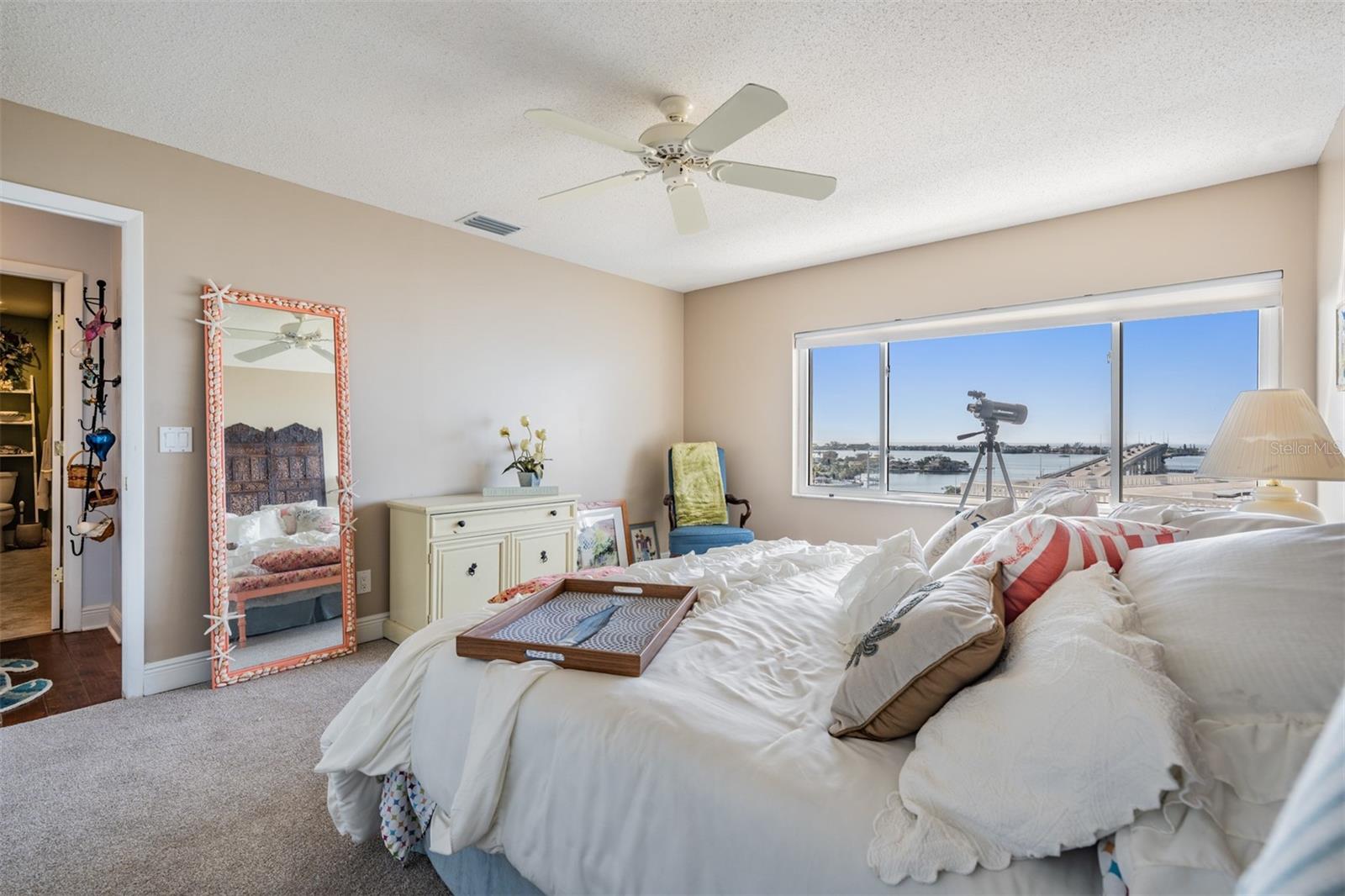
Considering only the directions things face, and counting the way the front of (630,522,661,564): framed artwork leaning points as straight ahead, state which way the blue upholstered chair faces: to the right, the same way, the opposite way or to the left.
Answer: the same way

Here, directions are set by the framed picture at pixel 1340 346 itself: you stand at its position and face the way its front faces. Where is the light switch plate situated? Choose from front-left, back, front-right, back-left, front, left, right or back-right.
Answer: front-left

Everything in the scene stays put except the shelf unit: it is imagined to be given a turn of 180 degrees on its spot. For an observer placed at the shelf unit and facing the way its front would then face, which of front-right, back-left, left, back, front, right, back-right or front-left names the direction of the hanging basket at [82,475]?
back

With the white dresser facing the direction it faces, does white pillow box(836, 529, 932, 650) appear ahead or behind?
ahead

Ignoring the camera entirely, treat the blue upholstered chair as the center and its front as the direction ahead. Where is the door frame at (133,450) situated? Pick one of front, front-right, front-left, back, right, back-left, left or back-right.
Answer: right

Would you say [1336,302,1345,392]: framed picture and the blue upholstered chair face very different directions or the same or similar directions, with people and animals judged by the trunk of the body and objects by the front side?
very different directions

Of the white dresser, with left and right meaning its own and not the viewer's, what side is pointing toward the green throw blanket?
left

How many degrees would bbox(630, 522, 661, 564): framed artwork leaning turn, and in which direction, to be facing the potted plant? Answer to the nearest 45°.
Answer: approximately 90° to its right

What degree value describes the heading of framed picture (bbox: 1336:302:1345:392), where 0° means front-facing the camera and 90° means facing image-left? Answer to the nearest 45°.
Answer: approximately 90°

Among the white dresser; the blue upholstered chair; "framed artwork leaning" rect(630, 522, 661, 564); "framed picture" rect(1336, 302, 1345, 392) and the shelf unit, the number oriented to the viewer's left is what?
1

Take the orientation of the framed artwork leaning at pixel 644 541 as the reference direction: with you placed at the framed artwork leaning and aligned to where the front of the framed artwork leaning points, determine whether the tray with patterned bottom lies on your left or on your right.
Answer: on your right

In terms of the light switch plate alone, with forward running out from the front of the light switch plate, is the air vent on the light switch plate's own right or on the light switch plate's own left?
on the light switch plate's own left

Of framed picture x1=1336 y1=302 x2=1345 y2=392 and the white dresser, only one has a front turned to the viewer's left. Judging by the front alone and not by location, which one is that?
the framed picture

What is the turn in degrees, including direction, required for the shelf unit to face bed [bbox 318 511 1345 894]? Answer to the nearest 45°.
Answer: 0° — it already faces it

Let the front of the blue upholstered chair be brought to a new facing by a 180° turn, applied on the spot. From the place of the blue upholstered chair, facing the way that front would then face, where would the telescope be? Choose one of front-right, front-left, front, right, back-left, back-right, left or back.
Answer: back-right

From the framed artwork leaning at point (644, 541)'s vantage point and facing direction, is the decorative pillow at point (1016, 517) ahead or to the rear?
ahead

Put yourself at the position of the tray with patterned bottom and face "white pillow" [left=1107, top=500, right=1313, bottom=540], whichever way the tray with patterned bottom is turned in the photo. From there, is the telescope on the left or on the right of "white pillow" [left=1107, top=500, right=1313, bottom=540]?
left
